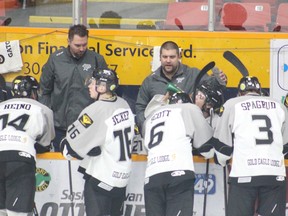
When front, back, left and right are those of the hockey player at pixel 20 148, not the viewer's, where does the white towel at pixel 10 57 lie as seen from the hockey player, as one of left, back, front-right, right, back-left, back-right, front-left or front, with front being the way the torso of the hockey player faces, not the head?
front-left

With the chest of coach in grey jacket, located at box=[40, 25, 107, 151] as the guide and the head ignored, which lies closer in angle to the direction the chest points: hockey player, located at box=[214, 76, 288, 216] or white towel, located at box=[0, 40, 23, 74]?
the hockey player

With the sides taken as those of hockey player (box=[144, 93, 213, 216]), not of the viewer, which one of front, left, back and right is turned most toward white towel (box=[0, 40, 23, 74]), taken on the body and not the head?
left

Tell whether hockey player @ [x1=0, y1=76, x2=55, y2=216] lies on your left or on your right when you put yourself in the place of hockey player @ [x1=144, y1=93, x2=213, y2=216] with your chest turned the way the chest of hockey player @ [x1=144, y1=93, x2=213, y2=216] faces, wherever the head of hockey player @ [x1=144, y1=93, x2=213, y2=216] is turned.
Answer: on your left

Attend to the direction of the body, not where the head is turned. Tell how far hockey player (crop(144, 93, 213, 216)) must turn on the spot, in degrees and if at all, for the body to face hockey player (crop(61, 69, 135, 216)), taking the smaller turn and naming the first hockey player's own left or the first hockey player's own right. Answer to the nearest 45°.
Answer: approximately 135° to the first hockey player's own left

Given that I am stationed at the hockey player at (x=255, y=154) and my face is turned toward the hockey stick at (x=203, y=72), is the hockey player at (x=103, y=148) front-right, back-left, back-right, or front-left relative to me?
front-left

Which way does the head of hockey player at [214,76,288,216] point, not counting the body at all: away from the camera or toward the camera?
away from the camera

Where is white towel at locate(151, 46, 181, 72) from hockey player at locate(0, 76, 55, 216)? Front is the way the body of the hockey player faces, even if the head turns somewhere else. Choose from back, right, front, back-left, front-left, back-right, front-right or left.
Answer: front

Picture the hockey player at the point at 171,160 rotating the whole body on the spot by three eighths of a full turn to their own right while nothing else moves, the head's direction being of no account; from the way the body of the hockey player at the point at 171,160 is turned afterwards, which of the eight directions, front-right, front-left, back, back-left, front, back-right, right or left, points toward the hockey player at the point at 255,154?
left

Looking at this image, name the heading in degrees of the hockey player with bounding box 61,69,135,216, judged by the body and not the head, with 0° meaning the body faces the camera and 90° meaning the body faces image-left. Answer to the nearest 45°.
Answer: approximately 135°

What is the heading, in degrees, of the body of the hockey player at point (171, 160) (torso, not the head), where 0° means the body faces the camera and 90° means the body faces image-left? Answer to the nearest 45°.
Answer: approximately 225°

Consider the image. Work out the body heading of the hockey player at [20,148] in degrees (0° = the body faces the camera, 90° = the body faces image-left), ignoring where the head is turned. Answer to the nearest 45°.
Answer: approximately 225°

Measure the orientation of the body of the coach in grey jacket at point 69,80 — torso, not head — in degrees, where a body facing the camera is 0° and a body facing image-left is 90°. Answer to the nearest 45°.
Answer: approximately 315°
